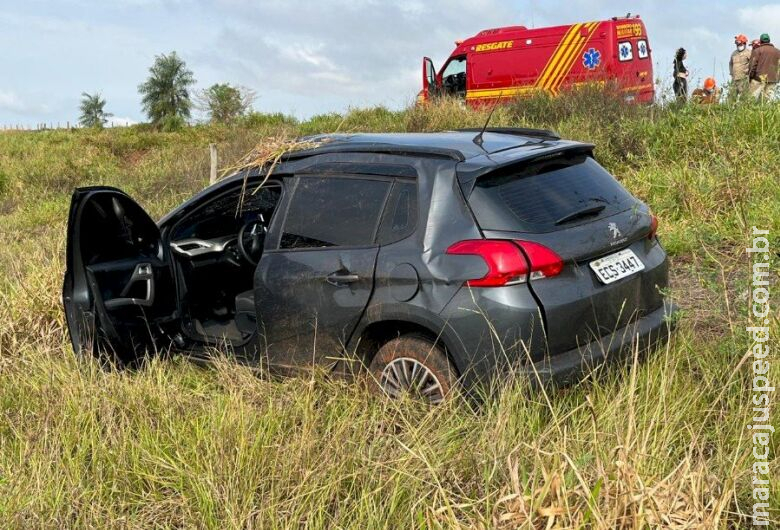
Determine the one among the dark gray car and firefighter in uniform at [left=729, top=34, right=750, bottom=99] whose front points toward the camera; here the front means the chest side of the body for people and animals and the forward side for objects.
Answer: the firefighter in uniform

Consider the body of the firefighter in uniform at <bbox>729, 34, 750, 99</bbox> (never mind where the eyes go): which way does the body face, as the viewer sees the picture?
toward the camera

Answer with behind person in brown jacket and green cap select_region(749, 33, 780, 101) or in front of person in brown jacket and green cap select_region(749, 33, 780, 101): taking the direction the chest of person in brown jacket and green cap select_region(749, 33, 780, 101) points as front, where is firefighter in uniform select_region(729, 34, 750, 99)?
in front

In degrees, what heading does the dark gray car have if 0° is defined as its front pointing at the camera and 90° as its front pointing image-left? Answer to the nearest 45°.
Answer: approximately 135°

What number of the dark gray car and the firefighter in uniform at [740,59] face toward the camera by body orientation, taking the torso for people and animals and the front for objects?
1

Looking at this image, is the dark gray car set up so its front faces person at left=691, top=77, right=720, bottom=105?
no

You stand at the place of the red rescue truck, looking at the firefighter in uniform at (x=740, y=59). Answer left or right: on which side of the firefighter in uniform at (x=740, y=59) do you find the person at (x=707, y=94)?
right

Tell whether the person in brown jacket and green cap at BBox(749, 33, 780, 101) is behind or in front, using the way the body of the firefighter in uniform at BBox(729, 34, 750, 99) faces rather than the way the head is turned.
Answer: in front

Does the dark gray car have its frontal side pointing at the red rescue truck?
no

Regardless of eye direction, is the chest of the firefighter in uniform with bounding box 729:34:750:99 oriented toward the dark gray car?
yes
